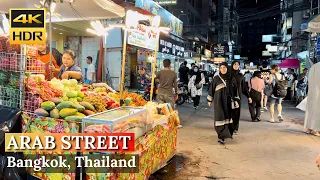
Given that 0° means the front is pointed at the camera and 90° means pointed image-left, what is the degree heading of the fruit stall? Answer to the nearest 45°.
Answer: approximately 315°

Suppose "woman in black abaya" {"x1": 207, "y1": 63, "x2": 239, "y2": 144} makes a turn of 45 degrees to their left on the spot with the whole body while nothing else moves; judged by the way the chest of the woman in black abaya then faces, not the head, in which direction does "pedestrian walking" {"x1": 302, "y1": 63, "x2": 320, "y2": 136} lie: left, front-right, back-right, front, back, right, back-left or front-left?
front-left

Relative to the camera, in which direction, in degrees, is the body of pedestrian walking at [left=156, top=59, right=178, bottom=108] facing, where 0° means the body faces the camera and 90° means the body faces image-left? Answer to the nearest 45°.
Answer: approximately 180°

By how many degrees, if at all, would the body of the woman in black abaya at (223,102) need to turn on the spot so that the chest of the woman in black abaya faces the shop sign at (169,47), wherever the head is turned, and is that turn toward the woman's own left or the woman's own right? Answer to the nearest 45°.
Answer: approximately 180°

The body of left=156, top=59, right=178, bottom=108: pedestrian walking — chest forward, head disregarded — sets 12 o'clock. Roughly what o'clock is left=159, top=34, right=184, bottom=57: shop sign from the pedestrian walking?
The shop sign is roughly at 12 o'clock from the pedestrian walking.

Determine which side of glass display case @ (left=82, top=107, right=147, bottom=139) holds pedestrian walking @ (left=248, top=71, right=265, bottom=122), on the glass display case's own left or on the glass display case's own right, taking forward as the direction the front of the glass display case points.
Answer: on the glass display case's own left

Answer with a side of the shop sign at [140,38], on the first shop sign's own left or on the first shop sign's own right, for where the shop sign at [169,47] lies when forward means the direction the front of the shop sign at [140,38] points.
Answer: on the first shop sign's own left

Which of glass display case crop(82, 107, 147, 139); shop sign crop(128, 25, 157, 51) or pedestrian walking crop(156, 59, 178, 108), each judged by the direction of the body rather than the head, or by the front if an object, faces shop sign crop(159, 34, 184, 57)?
the pedestrian walking

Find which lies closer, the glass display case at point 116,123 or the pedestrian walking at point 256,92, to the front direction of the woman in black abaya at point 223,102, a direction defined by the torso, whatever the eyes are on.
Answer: the glass display case

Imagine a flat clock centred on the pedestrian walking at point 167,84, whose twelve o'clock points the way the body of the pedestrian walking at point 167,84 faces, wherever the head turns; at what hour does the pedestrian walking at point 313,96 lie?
the pedestrian walking at point 313,96 is roughly at 4 o'clock from the pedestrian walking at point 167,84.

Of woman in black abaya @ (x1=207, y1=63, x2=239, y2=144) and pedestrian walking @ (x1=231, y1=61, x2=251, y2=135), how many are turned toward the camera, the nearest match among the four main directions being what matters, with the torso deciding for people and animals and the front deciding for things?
2
